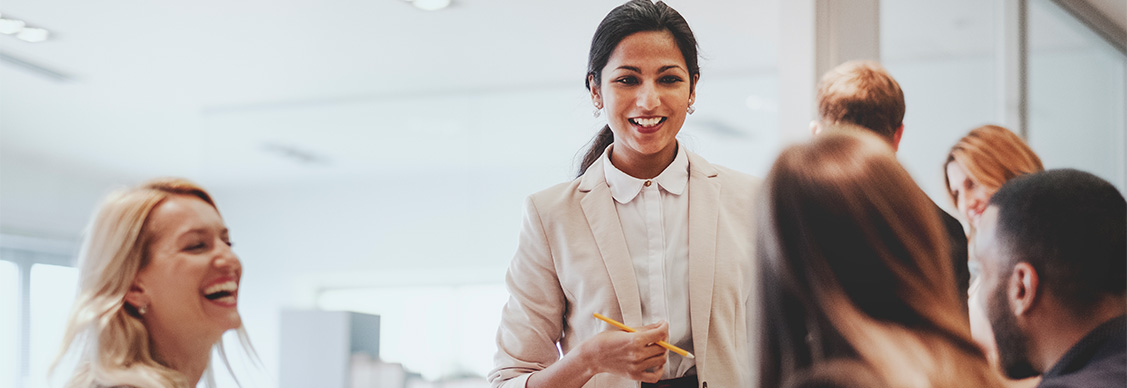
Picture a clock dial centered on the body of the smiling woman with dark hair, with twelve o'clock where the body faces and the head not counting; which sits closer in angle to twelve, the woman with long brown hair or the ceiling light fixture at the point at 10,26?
the woman with long brown hair

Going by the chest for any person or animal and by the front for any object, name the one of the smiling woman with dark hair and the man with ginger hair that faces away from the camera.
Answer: the man with ginger hair

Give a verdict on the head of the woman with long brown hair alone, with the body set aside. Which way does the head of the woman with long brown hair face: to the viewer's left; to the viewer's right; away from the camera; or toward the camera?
away from the camera

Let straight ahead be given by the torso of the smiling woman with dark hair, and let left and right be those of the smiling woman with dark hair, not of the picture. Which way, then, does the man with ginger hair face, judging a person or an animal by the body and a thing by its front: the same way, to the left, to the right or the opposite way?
the opposite way

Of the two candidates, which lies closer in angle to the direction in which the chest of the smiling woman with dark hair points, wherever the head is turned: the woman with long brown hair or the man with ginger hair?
the woman with long brown hair

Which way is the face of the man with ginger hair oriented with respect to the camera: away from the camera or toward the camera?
away from the camera

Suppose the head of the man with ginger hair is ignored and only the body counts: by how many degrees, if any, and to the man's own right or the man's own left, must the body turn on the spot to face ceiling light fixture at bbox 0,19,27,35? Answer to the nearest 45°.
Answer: approximately 90° to the man's own left

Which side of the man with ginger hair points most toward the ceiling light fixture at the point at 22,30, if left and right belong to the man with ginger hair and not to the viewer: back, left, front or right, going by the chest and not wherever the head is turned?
left

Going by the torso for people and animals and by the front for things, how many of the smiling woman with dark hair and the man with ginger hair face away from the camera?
1

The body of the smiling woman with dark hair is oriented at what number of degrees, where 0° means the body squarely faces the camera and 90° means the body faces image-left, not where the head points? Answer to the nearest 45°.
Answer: approximately 0°

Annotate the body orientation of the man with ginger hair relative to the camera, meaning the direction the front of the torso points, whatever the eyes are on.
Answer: away from the camera
